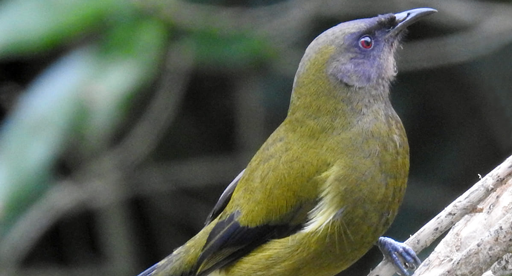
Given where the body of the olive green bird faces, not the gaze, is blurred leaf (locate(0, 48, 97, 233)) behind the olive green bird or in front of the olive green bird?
behind

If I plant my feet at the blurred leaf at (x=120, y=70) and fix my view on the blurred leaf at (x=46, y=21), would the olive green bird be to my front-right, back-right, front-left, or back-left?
back-left

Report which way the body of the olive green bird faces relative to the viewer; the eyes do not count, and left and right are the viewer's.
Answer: facing to the right of the viewer

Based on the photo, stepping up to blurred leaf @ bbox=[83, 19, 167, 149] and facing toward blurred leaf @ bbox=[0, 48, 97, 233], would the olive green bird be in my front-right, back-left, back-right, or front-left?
back-left
